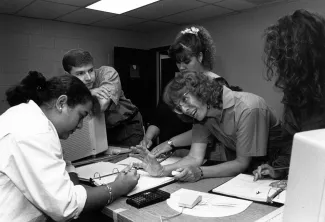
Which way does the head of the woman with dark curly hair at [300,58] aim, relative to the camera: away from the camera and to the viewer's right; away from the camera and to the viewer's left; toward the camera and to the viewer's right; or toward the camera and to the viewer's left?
away from the camera and to the viewer's left

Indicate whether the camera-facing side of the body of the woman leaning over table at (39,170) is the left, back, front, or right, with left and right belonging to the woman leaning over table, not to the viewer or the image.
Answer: right

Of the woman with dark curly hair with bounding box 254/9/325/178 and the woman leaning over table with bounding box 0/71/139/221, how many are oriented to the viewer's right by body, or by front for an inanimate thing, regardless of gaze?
1

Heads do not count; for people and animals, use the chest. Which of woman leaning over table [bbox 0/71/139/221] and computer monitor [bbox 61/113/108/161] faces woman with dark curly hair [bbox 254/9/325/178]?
the woman leaning over table

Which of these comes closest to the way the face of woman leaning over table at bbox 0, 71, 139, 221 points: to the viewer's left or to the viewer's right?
to the viewer's right
